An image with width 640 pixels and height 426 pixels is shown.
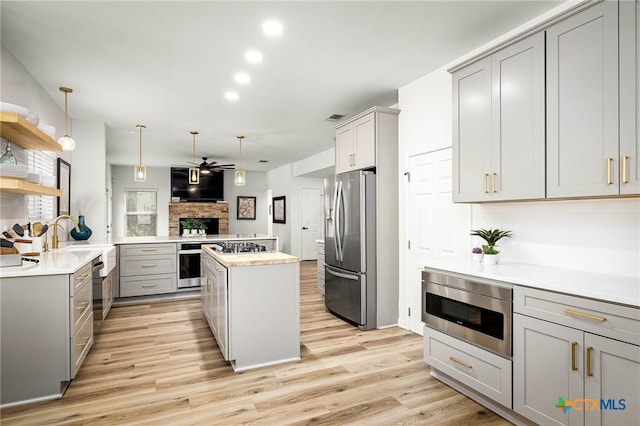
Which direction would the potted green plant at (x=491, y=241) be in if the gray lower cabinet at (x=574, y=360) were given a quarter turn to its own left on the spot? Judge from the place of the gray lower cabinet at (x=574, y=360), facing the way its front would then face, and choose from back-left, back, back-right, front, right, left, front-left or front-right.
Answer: back

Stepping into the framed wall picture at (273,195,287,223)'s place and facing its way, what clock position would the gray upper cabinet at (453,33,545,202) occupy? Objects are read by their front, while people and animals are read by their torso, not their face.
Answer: The gray upper cabinet is roughly at 10 o'clock from the framed wall picture.

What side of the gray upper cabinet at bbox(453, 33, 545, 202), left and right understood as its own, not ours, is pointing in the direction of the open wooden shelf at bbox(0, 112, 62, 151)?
front

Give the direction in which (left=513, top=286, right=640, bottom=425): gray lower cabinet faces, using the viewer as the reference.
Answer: facing the viewer and to the left of the viewer

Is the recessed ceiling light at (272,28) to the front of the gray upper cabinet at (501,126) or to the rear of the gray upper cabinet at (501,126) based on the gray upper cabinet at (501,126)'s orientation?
to the front

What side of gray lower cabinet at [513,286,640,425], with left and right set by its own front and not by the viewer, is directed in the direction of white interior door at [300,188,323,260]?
right

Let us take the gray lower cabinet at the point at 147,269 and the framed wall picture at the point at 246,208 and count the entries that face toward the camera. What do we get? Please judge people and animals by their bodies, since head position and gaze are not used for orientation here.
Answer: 2

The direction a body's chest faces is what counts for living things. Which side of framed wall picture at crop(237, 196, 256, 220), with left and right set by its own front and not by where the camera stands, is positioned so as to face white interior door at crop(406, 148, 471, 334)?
front

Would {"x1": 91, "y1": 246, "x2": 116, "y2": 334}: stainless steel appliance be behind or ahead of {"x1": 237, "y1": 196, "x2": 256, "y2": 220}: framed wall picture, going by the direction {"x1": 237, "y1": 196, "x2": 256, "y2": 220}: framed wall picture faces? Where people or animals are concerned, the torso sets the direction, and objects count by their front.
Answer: ahead

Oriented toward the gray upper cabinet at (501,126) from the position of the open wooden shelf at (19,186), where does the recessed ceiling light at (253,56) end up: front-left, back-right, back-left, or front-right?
front-left

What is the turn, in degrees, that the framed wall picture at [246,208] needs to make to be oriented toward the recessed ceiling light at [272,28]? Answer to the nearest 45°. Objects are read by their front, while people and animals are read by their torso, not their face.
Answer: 0° — it already faces it

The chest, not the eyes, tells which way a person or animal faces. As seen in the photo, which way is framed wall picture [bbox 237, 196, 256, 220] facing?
toward the camera

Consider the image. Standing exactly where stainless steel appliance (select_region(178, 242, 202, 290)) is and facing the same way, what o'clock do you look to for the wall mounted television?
The wall mounted television is roughly at 6 o'clock from the stainless steel appliance.

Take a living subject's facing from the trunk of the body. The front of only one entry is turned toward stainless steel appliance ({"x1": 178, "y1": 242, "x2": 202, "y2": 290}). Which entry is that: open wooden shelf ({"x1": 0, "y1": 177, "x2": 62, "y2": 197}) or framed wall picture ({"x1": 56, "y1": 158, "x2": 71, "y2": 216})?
the framed wall picture

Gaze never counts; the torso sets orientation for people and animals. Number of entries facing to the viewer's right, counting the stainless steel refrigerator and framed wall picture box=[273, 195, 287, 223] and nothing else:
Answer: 0

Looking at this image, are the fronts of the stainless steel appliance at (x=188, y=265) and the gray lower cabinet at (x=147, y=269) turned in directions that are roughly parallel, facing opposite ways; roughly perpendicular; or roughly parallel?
roughly parallel

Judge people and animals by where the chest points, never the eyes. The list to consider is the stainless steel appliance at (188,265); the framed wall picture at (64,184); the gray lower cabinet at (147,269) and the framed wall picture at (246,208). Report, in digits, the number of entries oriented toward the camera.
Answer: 3

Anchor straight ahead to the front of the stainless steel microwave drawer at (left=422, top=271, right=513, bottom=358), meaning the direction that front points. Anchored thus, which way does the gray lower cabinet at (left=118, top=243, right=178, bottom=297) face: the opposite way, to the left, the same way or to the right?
to the left

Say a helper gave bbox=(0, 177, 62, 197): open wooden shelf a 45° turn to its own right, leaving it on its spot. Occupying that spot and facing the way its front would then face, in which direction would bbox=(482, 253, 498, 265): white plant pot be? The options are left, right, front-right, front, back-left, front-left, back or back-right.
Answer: front-left

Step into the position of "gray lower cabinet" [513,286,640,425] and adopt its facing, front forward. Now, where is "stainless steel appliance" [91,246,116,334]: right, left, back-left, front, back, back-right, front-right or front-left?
front-right

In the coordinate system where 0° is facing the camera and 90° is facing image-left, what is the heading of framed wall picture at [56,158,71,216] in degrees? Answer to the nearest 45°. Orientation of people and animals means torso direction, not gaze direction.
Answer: approximately 270°
